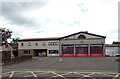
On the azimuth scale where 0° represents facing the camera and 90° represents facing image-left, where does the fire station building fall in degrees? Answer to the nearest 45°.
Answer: approximately 0°
